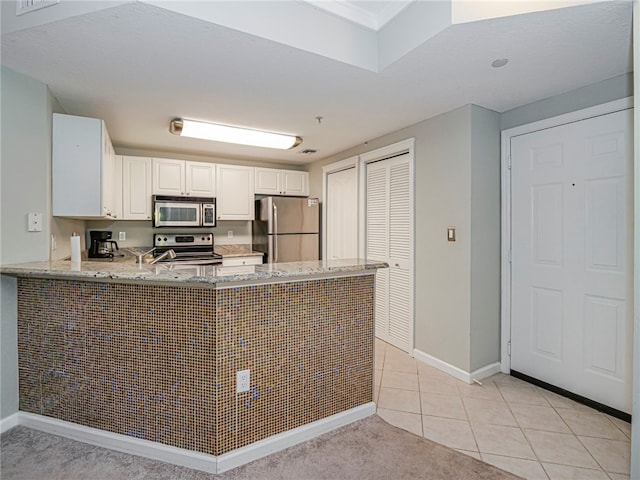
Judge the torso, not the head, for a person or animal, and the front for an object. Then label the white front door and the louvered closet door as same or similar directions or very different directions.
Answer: same or similar directions

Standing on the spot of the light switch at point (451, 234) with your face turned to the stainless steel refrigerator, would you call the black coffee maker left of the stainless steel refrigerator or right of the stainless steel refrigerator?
left

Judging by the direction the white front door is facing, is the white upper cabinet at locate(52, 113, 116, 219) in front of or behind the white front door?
in front

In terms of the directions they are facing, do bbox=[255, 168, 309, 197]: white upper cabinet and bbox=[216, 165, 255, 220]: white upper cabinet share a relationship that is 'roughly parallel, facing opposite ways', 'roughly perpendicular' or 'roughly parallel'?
roughly parallel

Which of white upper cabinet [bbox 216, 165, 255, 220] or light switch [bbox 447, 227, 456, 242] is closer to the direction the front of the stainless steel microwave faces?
the light switch

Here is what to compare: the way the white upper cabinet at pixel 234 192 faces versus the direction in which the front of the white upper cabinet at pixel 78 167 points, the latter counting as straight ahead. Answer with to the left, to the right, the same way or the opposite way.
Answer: to the right

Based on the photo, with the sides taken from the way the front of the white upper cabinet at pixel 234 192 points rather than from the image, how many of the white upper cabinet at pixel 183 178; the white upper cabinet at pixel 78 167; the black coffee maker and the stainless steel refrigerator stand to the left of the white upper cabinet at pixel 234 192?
1

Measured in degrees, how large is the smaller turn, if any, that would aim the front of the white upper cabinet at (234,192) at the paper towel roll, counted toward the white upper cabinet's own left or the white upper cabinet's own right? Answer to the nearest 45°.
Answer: approximately 45° to the white upper cabinet's own right

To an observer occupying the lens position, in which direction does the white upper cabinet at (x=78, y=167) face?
facing to the right of the viewer

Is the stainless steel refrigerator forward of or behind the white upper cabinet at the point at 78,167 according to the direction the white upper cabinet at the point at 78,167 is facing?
forward
